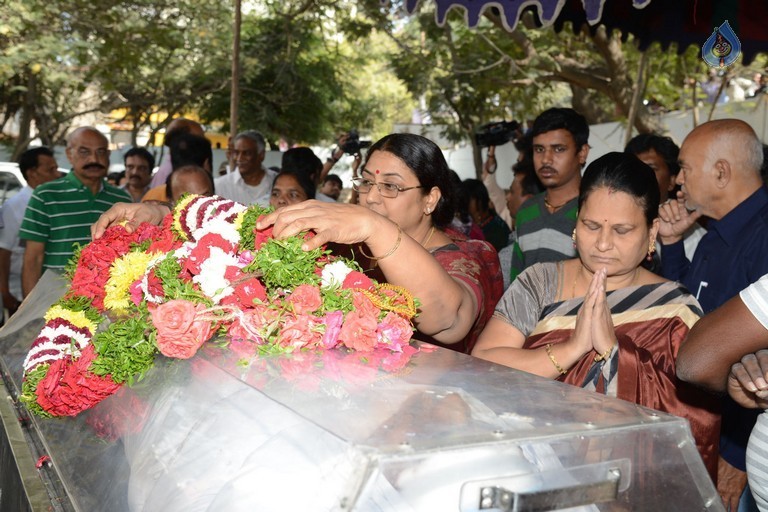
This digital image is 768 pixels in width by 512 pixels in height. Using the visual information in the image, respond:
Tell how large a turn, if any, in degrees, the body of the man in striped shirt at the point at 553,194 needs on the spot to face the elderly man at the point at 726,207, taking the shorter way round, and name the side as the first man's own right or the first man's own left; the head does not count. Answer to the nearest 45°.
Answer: approximately 90° to the first man's own left

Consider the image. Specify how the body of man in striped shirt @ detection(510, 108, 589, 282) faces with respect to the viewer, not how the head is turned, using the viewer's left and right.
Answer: facing the viewer and to the left of the viewer

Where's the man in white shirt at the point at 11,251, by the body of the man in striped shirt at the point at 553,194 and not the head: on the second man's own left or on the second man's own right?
on the second man's own right

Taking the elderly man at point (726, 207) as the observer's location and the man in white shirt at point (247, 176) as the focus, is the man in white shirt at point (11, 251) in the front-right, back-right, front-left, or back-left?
front-left

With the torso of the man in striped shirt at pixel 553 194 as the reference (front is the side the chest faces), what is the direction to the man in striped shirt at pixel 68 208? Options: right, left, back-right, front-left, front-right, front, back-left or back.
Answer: front-right

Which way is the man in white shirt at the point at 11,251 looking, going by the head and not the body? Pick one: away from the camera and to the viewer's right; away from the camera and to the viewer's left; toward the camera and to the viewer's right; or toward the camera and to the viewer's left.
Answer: toward the camera and to the viewer's right

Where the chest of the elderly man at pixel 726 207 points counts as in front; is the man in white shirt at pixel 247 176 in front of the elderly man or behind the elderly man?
in front

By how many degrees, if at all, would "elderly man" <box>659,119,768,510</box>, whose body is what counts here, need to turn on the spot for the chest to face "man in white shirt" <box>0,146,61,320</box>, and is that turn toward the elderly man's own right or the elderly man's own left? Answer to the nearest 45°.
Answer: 0° — they already face them

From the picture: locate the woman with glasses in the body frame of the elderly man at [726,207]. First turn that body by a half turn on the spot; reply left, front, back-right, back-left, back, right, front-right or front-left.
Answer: back-right

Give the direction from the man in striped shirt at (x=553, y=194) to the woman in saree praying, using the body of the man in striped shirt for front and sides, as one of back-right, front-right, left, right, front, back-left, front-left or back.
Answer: front-left

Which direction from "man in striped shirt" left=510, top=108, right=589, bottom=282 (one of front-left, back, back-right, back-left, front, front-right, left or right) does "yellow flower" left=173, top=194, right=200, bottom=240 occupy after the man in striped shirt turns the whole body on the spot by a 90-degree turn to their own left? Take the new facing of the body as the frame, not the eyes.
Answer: right

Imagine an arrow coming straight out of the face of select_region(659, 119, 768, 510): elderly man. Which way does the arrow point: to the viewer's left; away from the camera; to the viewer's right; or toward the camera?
to the viewer's left

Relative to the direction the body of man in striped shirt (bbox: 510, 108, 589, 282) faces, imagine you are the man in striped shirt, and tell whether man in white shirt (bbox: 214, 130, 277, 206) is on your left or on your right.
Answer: on your right

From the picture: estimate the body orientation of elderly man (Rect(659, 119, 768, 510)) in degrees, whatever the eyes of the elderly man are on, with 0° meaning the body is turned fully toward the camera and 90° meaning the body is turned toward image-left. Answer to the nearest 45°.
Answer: approximately 90°

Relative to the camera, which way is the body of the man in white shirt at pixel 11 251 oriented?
to the viewer's right

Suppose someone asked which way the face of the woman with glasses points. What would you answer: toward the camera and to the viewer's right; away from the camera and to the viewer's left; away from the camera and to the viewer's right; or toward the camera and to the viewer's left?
toward the camera and to the viewer's left

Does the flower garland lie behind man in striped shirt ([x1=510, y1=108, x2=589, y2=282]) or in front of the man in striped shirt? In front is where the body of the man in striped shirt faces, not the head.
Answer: in front
